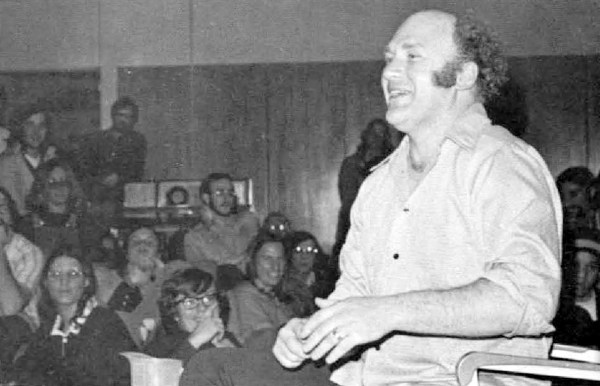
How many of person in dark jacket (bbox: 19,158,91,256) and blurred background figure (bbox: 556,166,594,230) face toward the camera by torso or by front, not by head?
2

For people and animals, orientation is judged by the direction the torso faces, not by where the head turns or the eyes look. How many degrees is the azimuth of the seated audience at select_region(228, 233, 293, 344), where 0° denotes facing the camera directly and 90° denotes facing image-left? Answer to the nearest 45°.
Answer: approximately 315°

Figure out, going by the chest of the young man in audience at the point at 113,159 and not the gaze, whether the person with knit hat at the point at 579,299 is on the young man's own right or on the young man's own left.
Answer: on the young man's own left

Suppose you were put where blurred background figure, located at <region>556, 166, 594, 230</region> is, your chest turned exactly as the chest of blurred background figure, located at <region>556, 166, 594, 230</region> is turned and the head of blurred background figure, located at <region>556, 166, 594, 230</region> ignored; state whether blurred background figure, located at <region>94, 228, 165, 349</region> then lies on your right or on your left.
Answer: on your right

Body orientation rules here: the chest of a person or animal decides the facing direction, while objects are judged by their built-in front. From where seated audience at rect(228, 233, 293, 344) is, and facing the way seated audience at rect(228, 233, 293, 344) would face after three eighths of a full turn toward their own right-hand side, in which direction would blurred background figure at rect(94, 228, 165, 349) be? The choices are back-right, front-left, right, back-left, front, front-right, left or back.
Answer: front

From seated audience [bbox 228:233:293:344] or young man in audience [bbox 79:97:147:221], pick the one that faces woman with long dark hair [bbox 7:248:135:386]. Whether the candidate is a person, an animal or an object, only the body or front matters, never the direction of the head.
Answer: the young man in audience

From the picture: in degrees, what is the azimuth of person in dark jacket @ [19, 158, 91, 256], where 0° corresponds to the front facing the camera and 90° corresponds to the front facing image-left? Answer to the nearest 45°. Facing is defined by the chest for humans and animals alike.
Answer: approximately 0°

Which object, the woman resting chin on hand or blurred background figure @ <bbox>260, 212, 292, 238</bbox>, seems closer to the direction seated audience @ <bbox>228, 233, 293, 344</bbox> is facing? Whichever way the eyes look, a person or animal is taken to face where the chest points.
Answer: the woman resting chin on hand

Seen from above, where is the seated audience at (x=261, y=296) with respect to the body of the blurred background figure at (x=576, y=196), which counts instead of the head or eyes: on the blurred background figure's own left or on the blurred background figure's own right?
on the blurred background figure's own right

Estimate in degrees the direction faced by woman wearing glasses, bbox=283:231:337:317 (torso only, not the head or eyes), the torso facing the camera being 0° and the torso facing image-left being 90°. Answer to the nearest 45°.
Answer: approximately 0°

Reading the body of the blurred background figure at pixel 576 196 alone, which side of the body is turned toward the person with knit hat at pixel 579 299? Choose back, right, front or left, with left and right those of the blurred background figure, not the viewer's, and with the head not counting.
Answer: front

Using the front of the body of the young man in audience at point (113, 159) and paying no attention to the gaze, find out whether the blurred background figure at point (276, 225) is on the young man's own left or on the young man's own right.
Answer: on the young man's own left

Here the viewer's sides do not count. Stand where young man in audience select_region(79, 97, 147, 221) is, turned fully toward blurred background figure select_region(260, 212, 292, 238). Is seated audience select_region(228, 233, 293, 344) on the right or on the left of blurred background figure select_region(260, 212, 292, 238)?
right

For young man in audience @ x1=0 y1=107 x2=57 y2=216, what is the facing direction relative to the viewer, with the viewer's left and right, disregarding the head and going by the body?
facing the viewer and to the right of the viewer
